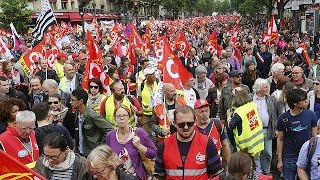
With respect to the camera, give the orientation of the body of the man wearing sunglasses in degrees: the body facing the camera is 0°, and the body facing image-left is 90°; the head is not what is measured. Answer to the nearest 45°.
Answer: approximately 0°

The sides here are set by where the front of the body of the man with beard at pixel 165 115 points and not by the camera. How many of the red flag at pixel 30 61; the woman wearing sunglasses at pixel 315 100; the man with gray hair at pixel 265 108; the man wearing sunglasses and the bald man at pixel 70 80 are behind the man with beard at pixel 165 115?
2

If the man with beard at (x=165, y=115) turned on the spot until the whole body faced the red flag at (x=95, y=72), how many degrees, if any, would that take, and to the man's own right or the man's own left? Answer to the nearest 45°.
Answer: approximately 180°

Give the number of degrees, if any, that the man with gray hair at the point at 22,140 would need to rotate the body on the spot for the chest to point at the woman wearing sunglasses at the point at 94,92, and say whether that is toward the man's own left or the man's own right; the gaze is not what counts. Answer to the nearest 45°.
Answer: approximately 90° to the man's own left

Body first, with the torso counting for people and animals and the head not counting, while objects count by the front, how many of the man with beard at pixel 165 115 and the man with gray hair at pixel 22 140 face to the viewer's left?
0

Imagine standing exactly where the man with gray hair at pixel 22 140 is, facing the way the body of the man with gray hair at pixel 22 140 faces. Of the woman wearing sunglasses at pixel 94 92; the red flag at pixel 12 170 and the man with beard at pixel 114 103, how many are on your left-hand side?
2

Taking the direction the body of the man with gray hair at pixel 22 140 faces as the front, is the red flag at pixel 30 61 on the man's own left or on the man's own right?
on the man's own left

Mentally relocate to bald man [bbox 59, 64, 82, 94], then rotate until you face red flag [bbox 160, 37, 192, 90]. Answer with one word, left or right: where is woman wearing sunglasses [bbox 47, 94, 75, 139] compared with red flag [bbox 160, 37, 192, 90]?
right

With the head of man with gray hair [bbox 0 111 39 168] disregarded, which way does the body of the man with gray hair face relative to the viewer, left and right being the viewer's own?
facing the viewer and to the right of the viewer

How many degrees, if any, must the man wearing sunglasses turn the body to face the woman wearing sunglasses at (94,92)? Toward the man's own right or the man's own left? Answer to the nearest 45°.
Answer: approximately 135° to the man's own right

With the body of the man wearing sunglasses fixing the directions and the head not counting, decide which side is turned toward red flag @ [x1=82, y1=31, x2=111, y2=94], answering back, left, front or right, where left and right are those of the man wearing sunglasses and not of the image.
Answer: back

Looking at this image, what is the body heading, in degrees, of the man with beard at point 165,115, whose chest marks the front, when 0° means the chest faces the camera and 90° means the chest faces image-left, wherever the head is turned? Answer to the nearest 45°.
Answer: approximately 315°

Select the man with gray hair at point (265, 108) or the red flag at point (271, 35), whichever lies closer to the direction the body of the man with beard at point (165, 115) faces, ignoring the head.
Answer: the man with gray hair

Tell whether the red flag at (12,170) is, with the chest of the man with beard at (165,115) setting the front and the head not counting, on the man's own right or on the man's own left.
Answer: on the man's own right

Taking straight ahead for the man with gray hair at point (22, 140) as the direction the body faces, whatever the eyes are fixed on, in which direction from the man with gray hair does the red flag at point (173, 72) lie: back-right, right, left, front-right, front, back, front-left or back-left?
left

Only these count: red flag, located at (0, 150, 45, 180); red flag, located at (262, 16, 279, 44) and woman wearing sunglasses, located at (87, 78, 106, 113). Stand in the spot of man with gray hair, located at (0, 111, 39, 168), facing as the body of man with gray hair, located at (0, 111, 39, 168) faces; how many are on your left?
2
